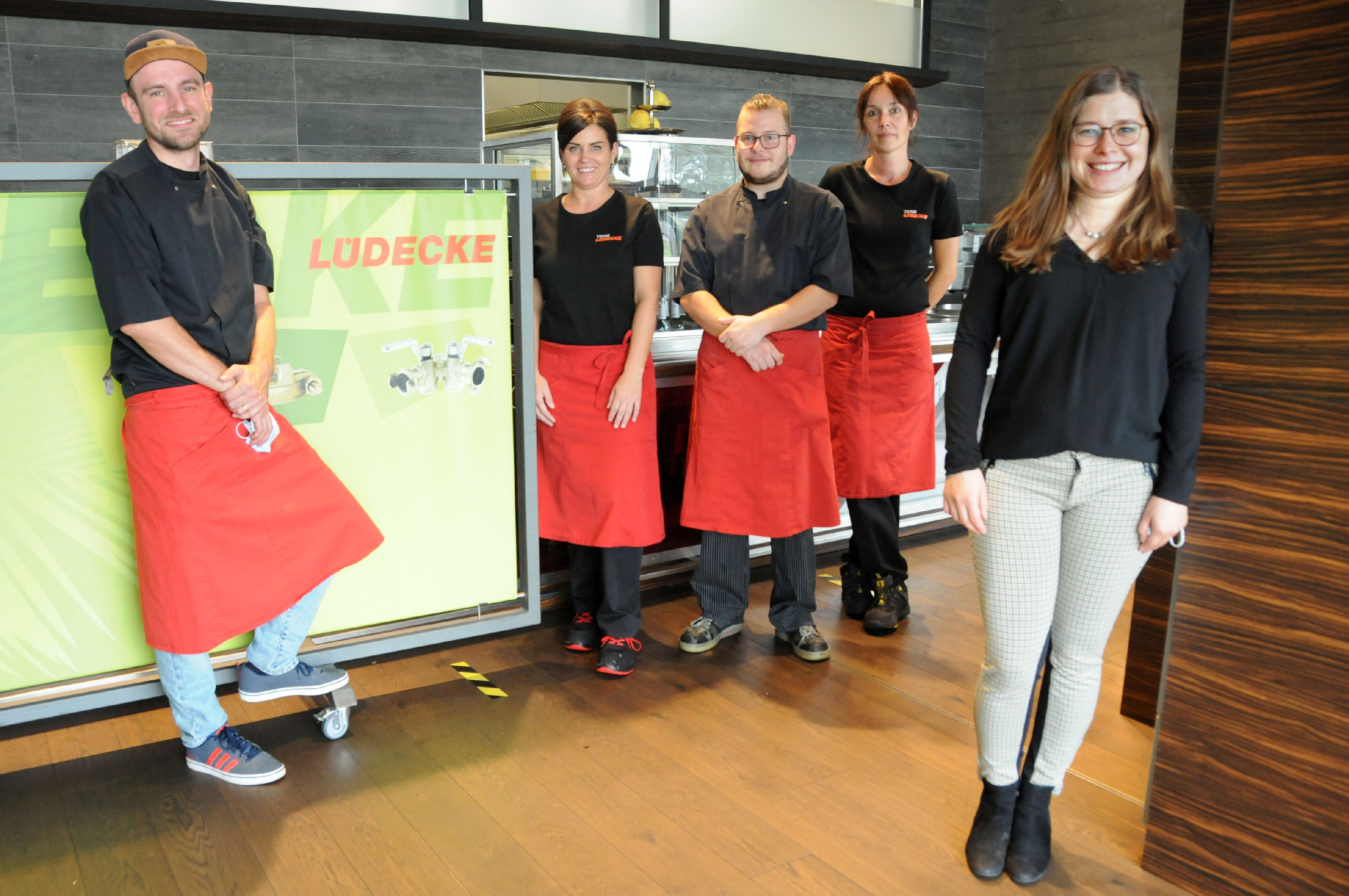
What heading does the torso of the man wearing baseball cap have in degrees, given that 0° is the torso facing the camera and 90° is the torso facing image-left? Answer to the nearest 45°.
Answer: approximately 315°

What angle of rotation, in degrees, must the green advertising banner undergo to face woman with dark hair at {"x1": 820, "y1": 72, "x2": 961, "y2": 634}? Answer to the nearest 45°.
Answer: approximately 90° to its left

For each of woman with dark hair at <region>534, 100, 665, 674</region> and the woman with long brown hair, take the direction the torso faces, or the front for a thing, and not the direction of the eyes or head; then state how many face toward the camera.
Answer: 2

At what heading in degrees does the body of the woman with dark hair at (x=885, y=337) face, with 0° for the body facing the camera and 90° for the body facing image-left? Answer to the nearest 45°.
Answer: approximately 0°

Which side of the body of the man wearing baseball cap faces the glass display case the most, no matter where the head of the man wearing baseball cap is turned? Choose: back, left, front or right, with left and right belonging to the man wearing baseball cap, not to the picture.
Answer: left

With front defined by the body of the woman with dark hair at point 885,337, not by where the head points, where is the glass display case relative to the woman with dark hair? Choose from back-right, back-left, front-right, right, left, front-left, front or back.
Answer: back-right

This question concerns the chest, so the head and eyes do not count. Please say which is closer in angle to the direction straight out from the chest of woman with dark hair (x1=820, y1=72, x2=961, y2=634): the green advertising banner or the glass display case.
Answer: the green advertising banner

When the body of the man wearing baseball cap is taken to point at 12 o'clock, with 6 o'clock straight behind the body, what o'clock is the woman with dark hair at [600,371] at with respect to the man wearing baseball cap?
The woman with dark hair is roughly at 10 o'clock from the man wearing baseball cap.
